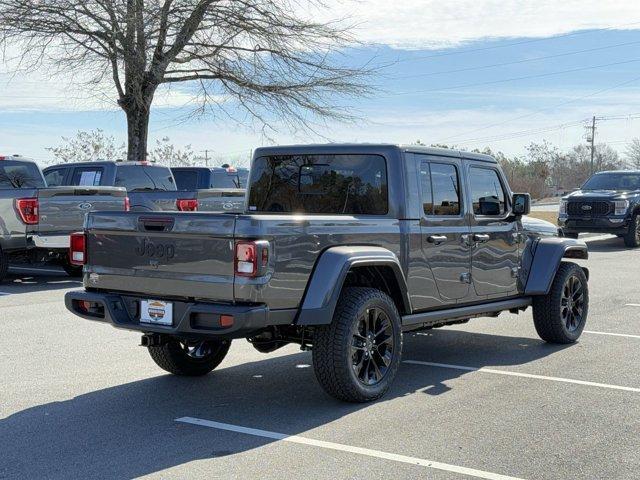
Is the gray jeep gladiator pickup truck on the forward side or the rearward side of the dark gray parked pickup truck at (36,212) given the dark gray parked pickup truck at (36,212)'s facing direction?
on the rearward side

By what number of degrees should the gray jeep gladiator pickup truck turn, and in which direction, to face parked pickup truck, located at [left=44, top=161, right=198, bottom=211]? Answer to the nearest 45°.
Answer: approximately 45° to its left

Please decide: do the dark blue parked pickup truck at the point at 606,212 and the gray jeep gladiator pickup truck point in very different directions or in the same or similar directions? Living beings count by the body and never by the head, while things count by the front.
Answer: very different directions

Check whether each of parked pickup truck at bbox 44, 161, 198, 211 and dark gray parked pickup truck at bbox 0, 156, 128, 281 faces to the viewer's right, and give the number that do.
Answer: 0

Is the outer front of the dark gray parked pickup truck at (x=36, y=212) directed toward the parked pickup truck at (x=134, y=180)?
no

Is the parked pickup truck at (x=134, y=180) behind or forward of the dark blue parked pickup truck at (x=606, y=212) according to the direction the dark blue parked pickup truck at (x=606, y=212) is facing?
forward

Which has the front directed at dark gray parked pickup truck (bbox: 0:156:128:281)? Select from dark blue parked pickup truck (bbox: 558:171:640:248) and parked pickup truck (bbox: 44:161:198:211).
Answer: dark blue parked pickup truck (bbox: 558:171:640:248)

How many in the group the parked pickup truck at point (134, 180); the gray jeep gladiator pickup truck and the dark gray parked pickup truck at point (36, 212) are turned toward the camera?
0

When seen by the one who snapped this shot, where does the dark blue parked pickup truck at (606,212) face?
facing the viewer and to the left of the viewer

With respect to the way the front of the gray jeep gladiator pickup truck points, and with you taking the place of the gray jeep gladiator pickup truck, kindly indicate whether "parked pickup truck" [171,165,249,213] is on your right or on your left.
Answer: on your left

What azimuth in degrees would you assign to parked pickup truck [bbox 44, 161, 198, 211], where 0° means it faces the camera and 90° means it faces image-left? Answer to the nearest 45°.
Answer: approximately 135°

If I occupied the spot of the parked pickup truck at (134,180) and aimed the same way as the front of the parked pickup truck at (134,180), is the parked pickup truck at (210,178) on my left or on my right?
on my right

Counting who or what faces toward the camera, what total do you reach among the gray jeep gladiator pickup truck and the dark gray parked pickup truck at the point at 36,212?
0

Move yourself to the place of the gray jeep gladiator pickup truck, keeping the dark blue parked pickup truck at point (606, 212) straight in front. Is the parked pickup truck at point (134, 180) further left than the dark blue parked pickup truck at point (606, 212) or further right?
left

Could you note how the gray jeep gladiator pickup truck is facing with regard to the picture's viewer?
facing away from the viewer and to the right of the viewer

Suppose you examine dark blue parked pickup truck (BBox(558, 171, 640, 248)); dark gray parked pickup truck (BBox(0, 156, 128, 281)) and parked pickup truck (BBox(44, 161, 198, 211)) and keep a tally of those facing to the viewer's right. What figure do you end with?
0

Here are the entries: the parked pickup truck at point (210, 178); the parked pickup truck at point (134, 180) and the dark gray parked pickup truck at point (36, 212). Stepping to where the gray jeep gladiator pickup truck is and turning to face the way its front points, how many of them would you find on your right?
0
